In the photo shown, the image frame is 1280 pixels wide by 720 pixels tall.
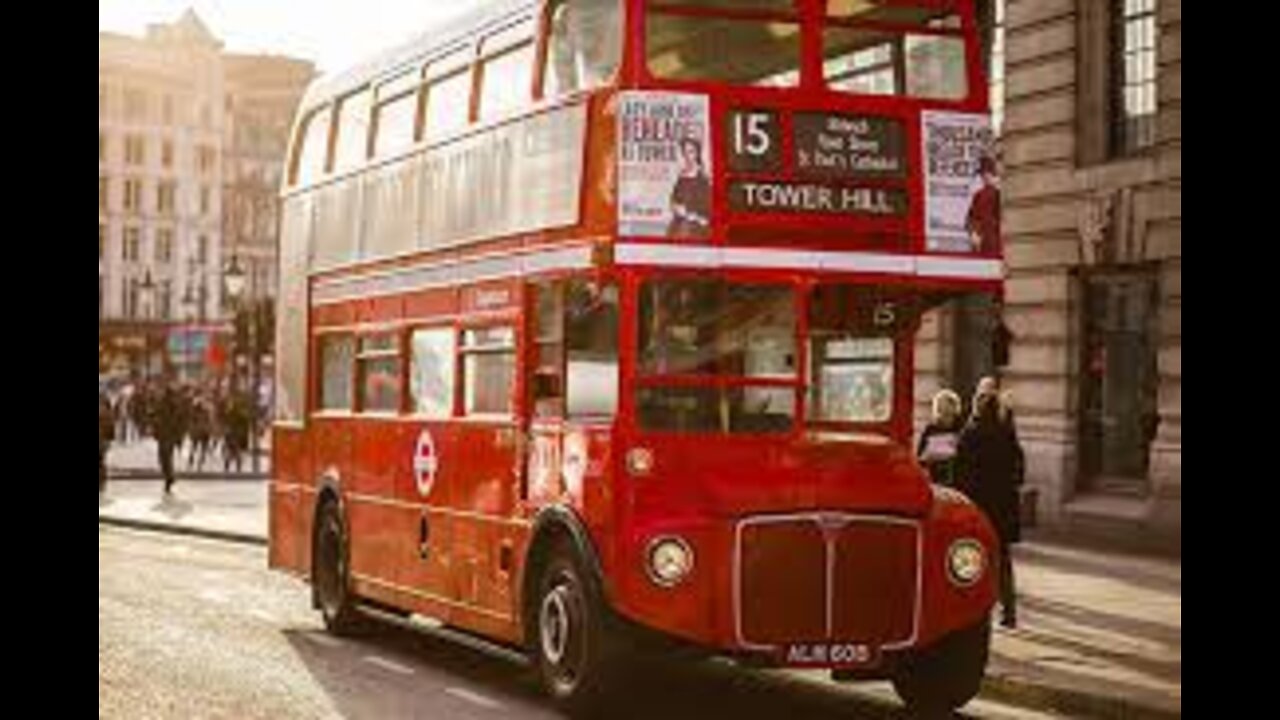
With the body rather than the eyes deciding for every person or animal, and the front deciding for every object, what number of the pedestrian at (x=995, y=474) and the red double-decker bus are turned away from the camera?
1

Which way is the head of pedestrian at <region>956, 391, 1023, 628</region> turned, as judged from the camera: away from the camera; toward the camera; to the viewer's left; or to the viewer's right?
away from the camera

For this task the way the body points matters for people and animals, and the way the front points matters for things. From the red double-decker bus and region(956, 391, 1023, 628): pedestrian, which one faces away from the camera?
the pedestrian

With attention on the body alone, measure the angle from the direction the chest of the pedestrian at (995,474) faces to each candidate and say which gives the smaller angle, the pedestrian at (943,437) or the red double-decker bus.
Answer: the pedestrian

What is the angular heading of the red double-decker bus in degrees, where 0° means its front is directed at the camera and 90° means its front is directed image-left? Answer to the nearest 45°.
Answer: approximately 315°

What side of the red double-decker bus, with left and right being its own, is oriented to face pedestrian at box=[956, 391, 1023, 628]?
left

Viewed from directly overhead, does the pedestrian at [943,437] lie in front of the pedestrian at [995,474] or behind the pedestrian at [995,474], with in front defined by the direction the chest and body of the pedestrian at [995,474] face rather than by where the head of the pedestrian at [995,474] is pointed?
in front

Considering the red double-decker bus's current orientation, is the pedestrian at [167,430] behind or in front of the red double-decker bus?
behind

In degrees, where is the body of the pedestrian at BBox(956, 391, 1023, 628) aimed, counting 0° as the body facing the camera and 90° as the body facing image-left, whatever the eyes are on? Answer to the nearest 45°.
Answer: approximately 180°

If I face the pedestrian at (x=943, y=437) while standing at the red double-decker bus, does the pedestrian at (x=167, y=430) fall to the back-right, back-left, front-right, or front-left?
front-left

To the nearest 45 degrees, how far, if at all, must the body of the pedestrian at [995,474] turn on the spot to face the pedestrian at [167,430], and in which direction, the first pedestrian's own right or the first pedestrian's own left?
approximately 45° to the first pedestrian's own left
